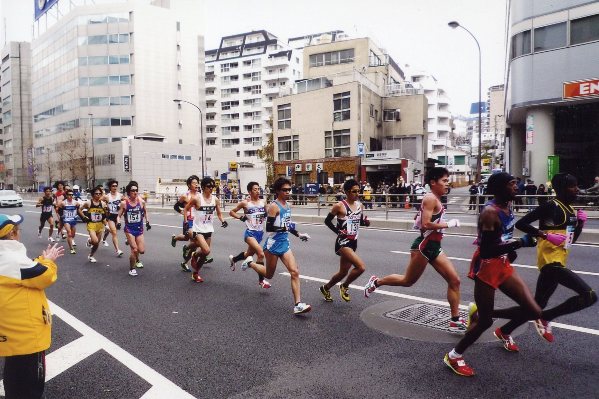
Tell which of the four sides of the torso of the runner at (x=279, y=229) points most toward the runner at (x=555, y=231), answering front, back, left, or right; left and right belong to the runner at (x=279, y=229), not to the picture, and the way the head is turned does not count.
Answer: front

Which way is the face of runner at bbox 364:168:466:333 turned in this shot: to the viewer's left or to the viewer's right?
to the viewer's right

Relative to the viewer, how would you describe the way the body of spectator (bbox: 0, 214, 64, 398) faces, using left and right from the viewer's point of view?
facing away from the viewer and to the right of the viewer

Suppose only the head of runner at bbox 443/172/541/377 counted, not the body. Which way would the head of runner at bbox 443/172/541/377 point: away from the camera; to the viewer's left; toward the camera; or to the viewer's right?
to the viewer's right

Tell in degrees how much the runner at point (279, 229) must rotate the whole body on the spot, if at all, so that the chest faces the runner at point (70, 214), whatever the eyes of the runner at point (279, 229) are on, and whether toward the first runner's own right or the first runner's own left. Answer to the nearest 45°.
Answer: approximately 180°

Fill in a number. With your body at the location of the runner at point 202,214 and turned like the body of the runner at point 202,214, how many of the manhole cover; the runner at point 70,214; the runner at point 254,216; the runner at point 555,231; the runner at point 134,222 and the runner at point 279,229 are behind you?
2

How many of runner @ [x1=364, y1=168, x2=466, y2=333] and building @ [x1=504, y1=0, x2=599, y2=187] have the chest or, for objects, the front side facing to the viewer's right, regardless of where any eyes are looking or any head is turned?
1

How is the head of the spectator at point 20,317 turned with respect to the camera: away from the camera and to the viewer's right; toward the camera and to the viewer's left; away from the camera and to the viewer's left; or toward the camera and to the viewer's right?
away from the camera and to the viewer's right

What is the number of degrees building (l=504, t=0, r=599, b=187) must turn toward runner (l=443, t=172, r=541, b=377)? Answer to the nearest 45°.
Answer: approximately 45° to its left

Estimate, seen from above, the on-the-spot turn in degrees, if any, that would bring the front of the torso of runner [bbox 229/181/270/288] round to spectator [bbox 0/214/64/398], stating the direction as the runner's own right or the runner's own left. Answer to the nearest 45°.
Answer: approximately 45° to the runner's own right

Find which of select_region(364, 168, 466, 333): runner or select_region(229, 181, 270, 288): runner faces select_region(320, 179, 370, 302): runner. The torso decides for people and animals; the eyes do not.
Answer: select_region(229, 181, 270, 288): runner

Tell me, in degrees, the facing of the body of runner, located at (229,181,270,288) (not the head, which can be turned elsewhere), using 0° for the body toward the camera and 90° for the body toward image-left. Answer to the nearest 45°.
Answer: approximately 315°

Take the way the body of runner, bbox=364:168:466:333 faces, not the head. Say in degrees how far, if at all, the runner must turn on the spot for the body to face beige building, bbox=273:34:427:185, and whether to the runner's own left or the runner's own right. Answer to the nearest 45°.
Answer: approximately 90° to the runner's own left
